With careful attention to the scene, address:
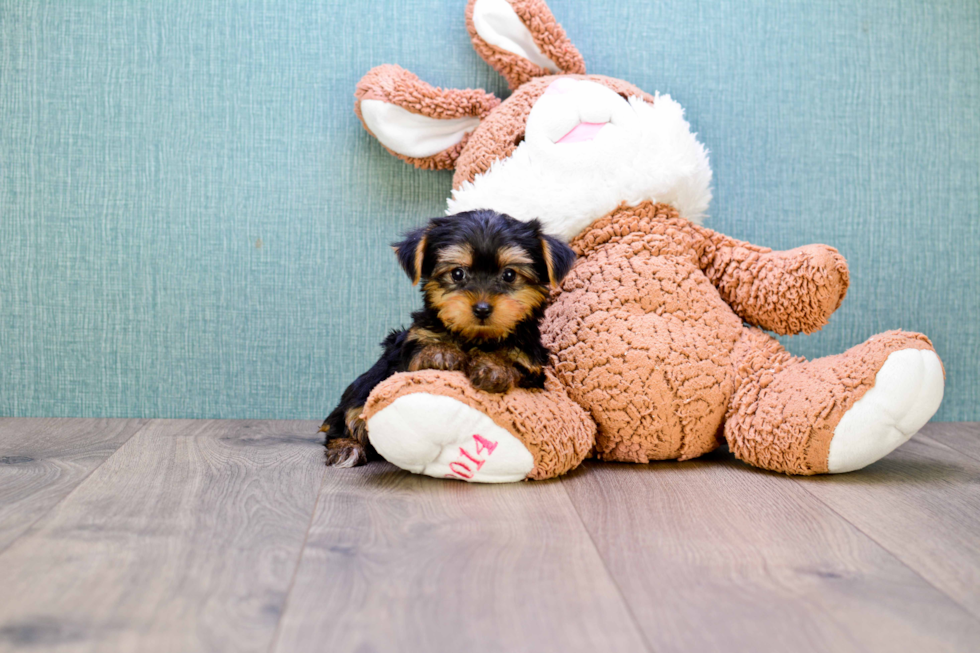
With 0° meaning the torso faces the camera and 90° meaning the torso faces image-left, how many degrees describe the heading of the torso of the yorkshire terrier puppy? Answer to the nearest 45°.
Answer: approximately 0°

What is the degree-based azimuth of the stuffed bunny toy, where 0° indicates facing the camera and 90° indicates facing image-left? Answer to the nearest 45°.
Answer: approximately 0°
